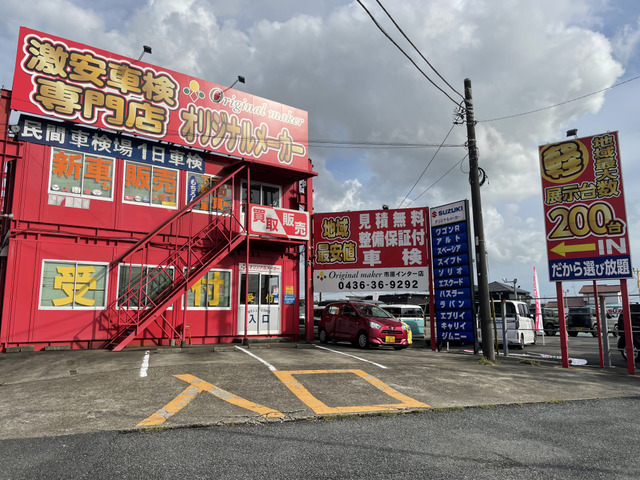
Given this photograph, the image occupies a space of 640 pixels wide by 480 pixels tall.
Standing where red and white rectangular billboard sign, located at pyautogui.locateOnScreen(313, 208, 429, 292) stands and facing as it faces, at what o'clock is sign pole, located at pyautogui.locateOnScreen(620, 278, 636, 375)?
The sign pole is roughly at 10 o'clock from the red and white rectangular billboard sign.

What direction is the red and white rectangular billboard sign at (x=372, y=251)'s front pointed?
toward the camera

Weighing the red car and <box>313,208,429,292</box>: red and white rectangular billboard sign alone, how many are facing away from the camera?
0

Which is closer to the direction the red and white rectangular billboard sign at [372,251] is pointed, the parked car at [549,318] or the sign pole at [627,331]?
the sign pole

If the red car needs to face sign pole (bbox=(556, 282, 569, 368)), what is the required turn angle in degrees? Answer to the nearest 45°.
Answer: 0° — it already faces it

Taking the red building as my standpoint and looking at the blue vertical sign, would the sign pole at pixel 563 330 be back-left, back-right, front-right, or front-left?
front-right

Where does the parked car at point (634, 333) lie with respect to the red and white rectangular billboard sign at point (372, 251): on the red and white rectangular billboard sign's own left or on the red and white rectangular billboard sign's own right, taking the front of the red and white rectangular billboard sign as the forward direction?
on the red and white rectangular billboard sign's own left

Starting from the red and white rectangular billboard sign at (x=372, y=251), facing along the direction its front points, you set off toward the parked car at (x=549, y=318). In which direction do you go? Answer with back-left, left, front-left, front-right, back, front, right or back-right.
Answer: back-left

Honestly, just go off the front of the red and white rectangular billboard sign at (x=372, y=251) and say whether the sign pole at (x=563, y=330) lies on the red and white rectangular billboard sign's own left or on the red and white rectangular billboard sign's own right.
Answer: on the red and white rectangular billboard sign's own left

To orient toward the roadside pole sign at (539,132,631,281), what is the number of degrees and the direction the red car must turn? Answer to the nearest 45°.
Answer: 0° — it already faces it

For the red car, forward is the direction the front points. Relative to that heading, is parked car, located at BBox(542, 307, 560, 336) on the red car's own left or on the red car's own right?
on the red car's own left

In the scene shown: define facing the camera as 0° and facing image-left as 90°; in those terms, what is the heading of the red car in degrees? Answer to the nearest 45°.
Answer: approximately 315°

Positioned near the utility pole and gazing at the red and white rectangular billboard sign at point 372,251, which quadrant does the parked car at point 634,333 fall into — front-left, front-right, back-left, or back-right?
back-right

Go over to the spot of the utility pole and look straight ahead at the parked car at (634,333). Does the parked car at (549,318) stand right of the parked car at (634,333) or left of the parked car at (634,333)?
left
